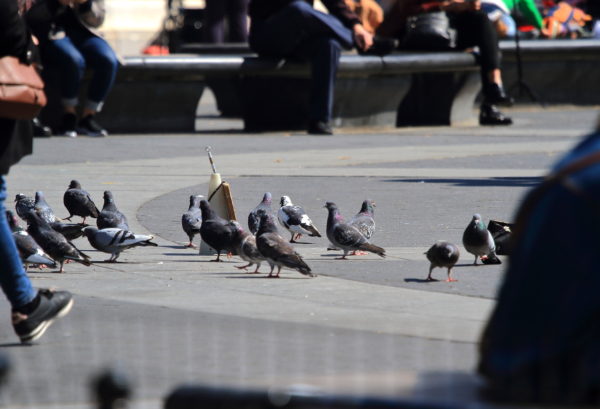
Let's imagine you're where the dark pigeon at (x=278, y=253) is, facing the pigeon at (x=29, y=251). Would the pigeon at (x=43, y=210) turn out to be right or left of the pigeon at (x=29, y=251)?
right

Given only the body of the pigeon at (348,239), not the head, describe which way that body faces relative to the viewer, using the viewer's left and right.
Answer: facing to the left of the viewer

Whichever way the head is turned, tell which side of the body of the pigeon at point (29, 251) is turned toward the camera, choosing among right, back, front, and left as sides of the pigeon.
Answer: left

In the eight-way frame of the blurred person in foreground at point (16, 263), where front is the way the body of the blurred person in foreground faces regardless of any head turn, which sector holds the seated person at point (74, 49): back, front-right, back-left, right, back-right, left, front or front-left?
left

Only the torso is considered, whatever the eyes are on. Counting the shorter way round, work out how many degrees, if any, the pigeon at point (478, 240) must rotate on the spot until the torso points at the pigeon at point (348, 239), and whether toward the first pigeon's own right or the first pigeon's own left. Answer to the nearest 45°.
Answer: approximately 45° to the first pigeon's own right

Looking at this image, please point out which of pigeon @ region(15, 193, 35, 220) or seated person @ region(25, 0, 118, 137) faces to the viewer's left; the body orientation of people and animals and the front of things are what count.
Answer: the pigeon

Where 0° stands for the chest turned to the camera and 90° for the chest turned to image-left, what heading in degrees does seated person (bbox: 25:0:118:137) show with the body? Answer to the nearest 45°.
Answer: approximately 315°

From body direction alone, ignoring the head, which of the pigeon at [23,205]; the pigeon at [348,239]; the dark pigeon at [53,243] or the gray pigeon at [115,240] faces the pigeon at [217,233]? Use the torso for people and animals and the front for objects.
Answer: the pigeon at [348,239]

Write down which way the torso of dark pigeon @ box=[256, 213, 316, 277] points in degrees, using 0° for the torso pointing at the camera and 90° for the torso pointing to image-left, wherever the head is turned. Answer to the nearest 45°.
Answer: approximately 90°

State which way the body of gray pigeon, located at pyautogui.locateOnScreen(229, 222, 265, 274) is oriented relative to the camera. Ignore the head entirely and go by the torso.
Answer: to the viewer's left

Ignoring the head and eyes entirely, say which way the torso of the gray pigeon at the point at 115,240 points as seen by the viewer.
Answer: to the viewer's left
